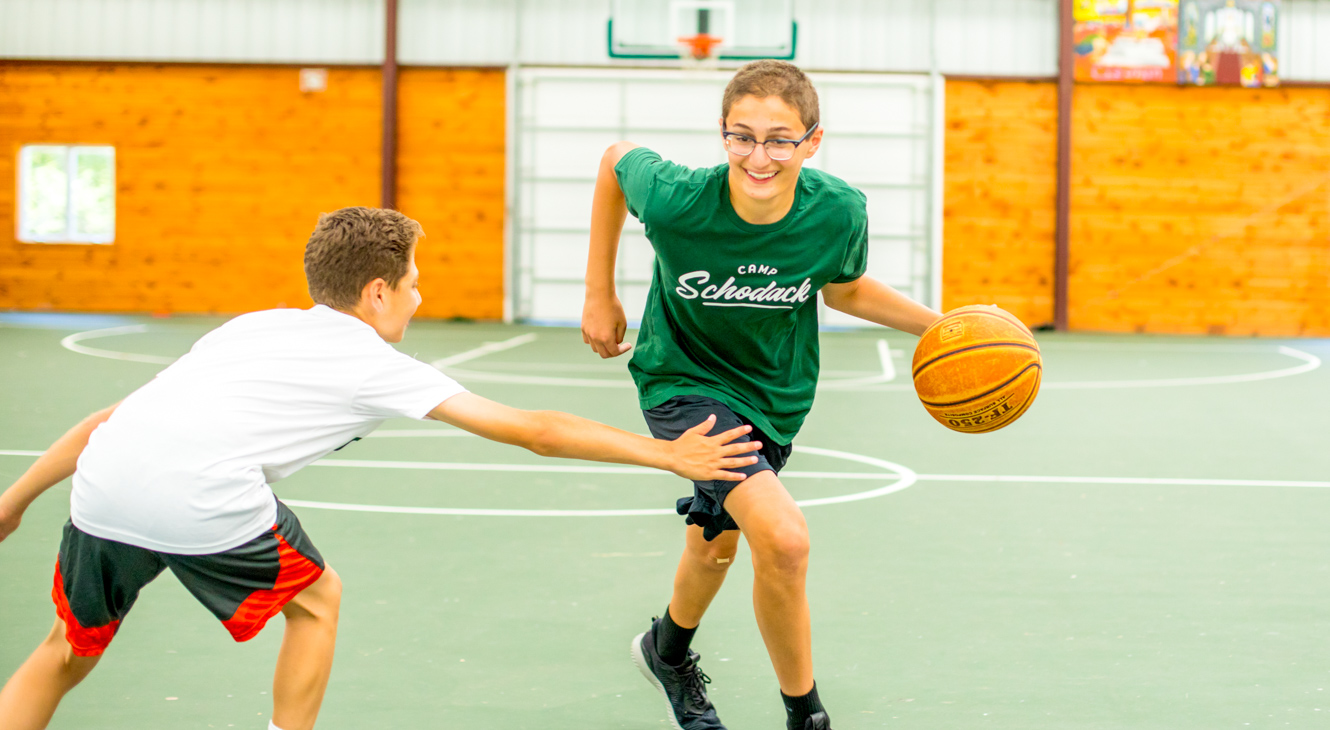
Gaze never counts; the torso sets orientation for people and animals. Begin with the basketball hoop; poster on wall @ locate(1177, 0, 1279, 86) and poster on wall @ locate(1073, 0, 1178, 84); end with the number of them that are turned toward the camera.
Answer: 3

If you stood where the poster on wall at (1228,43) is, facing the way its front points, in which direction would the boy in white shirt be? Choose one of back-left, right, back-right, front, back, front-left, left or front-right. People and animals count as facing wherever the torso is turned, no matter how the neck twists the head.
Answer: front

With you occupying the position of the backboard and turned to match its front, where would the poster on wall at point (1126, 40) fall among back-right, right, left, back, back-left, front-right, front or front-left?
left

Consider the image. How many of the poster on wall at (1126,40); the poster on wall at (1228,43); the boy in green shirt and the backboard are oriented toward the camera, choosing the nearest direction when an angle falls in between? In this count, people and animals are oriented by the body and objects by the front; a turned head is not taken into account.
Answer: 4

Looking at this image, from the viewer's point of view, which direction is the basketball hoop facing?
toward the camera

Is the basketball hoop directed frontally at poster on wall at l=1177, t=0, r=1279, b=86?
no

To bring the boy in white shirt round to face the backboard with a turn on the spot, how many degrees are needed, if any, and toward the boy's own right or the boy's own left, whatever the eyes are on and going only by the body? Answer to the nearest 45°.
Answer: approximately 45° to the boy's own left

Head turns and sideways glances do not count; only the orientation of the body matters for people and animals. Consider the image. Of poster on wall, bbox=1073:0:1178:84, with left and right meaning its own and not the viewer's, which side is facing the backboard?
right

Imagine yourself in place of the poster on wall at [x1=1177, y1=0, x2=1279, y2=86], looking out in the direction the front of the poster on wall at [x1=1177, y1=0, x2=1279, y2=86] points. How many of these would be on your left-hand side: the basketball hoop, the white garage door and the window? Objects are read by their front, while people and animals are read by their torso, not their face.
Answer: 0

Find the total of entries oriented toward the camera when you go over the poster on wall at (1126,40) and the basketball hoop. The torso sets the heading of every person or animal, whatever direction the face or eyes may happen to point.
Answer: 2

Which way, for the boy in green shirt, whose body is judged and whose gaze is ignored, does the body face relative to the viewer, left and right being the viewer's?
facing the viewer

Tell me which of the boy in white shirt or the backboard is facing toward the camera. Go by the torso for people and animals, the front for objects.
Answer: the backboard

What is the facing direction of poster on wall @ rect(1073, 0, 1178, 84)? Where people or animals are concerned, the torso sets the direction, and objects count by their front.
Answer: toward the camera

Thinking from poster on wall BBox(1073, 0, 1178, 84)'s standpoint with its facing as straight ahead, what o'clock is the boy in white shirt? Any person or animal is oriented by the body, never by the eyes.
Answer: The boy in white shirt is roughly at 12 o'clock from the poster on wall.

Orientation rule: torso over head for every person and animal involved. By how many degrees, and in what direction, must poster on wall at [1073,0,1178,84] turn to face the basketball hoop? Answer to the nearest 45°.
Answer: approximately 90° to its right

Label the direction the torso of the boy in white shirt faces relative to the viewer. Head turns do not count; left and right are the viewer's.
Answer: facing away from the viewer and to the right of the viewer
